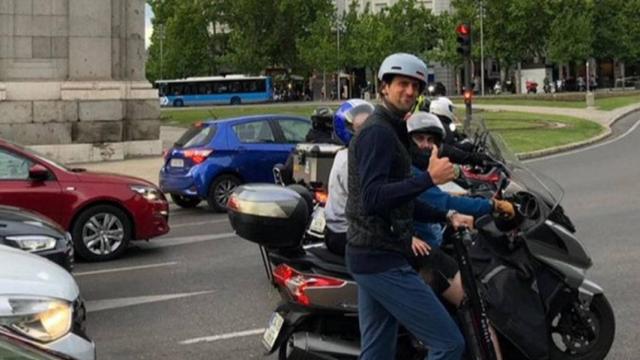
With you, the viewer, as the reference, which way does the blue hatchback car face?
facing away from the viewer and to the right of the viewer

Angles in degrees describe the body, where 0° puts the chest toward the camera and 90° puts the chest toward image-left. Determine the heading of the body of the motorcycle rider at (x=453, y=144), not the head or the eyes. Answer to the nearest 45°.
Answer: approximately 270°

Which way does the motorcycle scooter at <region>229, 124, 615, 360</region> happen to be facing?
to the viewer's right

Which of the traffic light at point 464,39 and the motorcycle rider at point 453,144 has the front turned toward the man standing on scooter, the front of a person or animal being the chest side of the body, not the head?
the traffic light

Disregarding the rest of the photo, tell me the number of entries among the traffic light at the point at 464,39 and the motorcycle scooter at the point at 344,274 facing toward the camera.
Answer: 1

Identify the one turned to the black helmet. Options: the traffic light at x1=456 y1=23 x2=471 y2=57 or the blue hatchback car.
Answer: the traffic light

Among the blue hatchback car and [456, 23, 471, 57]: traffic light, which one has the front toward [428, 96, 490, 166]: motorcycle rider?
the traffic light

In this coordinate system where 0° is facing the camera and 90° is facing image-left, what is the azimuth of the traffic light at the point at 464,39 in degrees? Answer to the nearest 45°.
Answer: approximately 0°

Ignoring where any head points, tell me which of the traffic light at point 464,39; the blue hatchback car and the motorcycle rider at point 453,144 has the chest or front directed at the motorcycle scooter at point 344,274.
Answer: the traffic light

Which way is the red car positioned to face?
to the viewer's right
